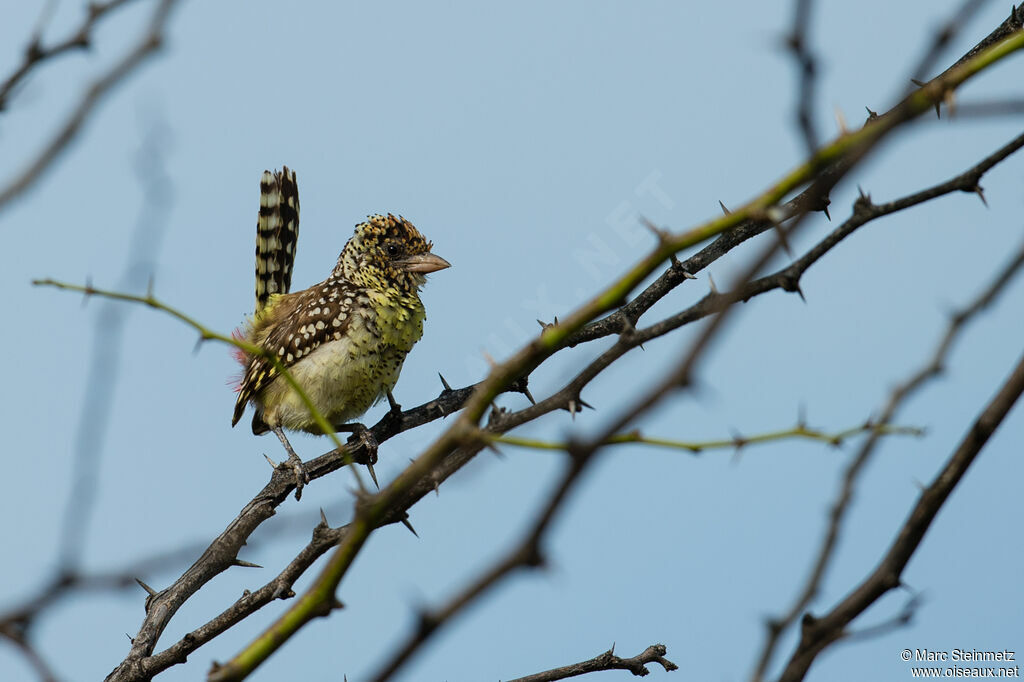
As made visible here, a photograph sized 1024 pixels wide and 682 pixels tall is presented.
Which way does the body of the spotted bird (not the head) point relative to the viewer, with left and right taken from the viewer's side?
facing to the right of the viewer

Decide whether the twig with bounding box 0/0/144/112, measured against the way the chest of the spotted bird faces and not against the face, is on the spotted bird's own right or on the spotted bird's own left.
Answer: on the spotted bird's own right
